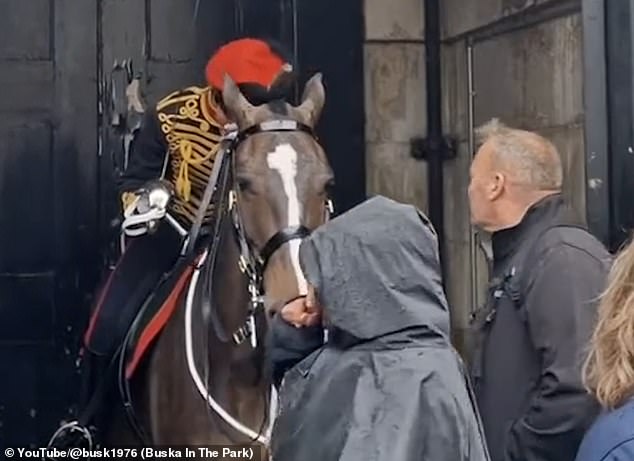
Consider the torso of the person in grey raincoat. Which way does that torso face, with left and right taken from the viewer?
facing away from the viewer and to the left of the viewer

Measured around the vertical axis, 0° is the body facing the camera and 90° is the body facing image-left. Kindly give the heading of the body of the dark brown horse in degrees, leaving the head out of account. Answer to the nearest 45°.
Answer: approximately 315°

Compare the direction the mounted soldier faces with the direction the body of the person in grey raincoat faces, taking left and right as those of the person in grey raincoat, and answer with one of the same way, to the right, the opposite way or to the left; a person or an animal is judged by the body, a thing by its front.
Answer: the opposite way

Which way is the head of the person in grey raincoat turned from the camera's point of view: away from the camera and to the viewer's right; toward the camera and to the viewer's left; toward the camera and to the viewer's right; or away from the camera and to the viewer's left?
away from the camera and to the viewer's left

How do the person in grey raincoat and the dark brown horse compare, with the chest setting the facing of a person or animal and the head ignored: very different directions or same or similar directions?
very different directions

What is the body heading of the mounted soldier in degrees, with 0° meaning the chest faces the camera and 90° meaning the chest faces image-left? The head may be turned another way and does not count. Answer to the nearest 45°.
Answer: approximately 315°
